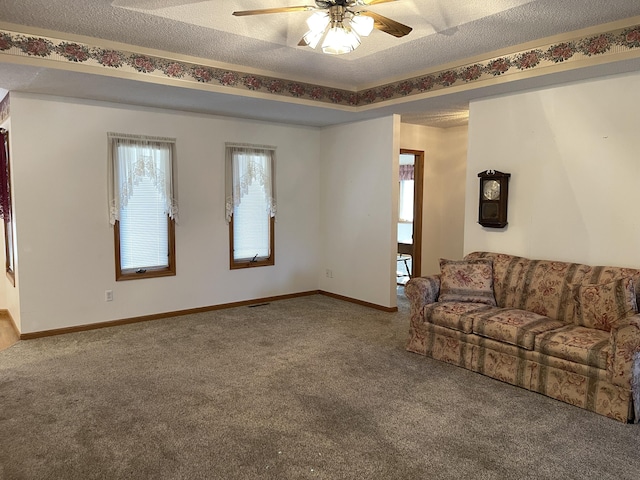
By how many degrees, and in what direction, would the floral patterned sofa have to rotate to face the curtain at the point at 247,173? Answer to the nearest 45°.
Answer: approximately 45° to its right

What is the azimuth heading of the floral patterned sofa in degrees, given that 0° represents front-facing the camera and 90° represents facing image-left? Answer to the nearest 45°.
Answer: approximately 45°

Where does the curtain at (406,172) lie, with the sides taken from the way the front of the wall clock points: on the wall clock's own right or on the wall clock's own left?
on the wall clock's own right

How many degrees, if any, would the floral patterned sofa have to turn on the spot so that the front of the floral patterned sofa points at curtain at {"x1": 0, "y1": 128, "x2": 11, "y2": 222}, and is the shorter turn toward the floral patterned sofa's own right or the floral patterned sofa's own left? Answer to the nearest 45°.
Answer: approximately 45° to the floral patterned sofa's own right

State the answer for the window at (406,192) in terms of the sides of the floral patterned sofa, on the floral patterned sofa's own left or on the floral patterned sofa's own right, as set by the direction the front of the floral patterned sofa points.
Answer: on the floral patterned sofa's own right

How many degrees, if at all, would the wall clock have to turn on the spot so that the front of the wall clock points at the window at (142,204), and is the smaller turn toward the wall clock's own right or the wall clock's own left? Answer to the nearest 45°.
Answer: approximately 45° to the wall clock's own right

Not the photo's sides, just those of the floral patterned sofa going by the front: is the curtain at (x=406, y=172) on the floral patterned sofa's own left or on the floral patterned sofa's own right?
on the floral patterned sofa's own right

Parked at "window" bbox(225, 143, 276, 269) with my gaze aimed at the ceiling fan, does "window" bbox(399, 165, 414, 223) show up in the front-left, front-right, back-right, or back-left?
back-left

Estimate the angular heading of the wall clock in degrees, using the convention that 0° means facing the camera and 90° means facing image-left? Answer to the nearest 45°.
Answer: approximately 45°

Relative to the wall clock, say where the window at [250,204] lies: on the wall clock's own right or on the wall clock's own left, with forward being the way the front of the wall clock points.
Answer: on the wall clock's own right

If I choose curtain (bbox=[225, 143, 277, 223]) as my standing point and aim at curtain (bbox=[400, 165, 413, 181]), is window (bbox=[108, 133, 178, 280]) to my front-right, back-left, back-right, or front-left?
back-left

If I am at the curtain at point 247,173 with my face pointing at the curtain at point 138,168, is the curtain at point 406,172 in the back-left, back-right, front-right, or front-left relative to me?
back-right
